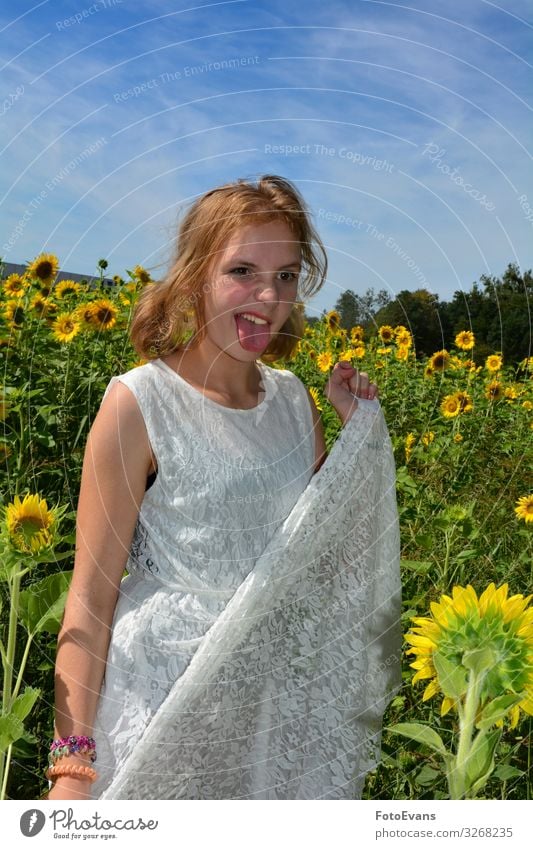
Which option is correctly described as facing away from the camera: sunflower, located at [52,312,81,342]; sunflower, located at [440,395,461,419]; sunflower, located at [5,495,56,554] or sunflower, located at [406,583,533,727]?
sunflower, located at [406,583,533,727]

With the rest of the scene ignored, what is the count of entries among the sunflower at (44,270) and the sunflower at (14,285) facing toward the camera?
2

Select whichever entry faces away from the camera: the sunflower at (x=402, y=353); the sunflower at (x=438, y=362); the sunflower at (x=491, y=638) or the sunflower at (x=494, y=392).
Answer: the sunflower at (x=491, y=638)

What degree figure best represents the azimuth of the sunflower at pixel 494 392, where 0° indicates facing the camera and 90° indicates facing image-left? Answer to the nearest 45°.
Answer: approximately 0°

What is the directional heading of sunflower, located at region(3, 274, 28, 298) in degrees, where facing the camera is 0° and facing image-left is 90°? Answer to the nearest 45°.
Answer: approximately 0°
